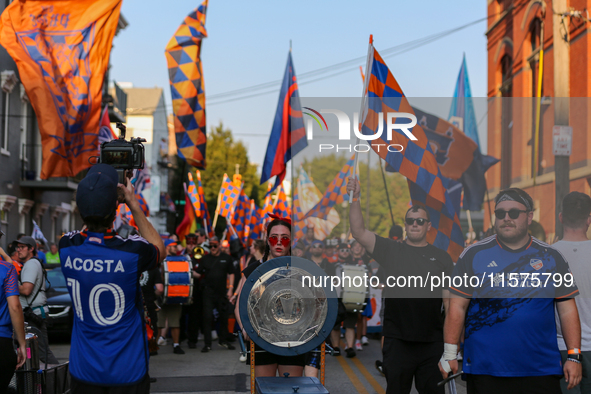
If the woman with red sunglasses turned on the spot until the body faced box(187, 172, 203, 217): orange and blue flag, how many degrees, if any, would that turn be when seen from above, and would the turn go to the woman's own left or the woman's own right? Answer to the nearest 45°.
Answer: approximately 180°

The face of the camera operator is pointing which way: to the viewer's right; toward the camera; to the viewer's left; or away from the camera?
away from the camera

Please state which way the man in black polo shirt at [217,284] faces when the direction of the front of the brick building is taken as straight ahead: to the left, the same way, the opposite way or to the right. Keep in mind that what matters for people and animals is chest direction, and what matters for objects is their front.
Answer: to the left

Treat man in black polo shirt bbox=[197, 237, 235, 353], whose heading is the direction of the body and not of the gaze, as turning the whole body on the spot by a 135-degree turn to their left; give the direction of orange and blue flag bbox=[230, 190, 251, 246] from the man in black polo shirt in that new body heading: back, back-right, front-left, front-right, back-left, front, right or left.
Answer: front-left

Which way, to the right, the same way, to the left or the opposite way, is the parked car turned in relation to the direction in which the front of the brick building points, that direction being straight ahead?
to the left

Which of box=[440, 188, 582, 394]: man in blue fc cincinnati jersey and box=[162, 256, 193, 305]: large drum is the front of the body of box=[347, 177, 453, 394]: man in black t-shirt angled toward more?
the man in blue fc cincinnati jersey

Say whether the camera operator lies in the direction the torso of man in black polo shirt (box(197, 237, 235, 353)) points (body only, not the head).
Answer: yes

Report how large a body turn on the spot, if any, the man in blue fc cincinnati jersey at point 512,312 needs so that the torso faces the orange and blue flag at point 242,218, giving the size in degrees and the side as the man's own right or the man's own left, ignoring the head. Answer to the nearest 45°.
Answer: approximately 135° to the man's own right

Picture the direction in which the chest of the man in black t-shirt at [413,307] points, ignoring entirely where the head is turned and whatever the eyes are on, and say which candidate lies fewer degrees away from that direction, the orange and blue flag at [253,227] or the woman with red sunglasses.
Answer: the woman with red sunglasses

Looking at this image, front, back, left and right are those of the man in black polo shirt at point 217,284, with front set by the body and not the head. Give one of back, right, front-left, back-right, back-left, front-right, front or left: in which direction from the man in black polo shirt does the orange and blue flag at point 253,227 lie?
back

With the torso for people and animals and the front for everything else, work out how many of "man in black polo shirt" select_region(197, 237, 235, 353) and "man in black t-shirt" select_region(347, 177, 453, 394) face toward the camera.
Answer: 2

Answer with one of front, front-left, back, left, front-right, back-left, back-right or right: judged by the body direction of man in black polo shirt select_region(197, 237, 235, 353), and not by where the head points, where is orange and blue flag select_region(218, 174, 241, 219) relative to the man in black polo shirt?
back
